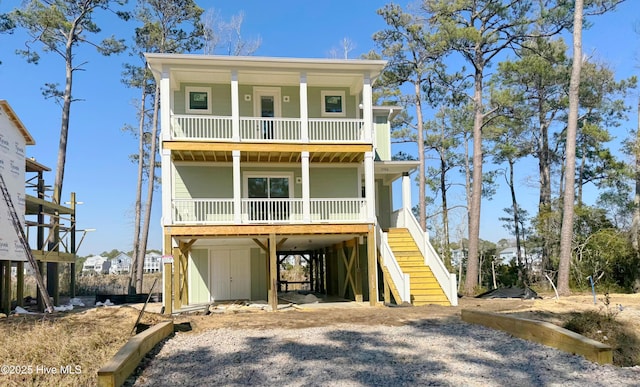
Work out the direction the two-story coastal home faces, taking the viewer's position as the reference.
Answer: facing the viewer

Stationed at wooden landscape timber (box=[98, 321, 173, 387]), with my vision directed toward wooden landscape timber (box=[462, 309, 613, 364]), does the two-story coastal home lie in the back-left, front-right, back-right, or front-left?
front-left

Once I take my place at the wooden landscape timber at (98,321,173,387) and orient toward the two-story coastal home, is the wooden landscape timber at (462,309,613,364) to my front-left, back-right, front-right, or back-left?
front-right

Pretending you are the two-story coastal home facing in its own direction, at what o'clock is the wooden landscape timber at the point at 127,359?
The wooden landscape timber is roughly at 12 o'clock from the two-story coastal home.
